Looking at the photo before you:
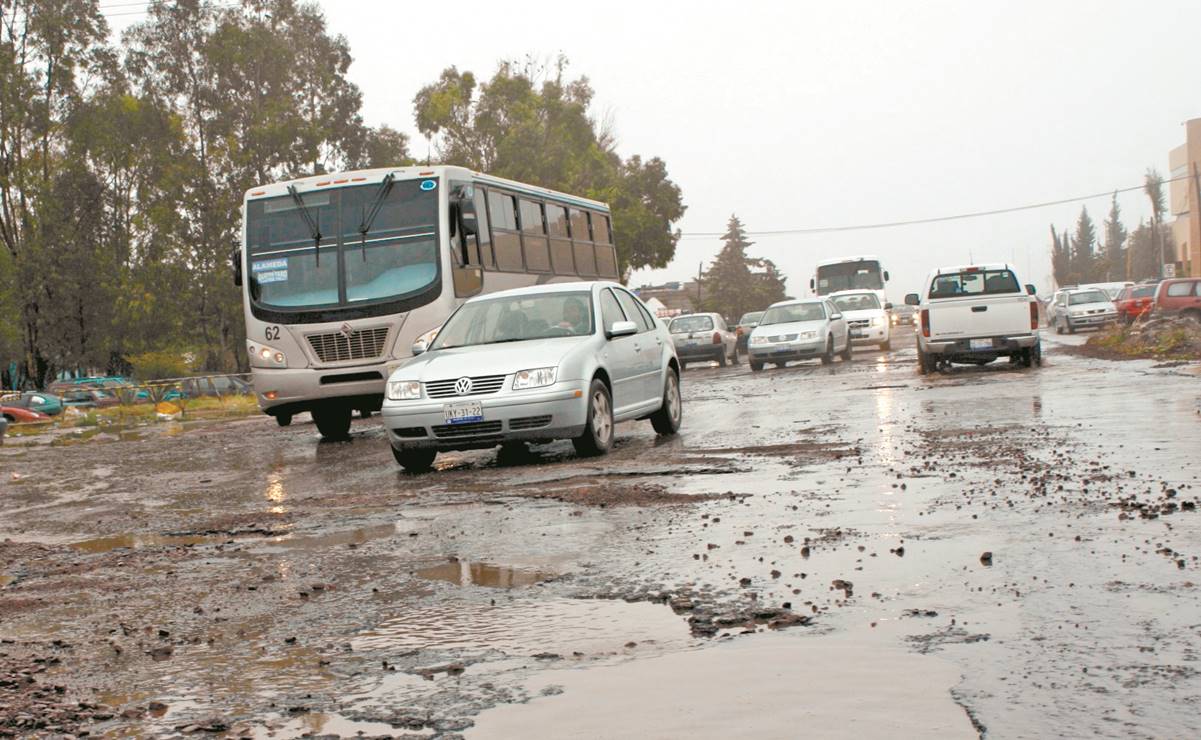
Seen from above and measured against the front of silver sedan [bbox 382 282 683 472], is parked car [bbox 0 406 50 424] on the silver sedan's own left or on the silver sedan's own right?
on the silver sedan's own right

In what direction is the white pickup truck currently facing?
away from the camera

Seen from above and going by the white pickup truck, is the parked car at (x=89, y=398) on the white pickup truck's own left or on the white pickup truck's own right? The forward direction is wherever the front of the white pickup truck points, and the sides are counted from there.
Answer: on the white pickup truck's own left

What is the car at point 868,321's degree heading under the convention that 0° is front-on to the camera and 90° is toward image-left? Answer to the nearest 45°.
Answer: approximately 0°

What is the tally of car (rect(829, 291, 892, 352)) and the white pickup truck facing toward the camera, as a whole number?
1

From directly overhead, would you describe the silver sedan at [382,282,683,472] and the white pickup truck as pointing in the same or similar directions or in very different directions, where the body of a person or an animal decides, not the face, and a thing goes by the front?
very different directions

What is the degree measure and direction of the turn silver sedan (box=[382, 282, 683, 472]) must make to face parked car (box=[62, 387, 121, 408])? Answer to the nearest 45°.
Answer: approximately 90° to its right

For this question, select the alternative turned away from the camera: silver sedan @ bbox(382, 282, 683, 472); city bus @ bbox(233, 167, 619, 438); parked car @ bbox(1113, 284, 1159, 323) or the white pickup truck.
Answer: the white pickup truck

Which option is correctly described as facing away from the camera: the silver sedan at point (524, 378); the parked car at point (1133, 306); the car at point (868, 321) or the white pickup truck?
the white pickup truck

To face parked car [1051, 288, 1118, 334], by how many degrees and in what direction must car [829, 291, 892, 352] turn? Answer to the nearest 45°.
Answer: approximately 135° to its left

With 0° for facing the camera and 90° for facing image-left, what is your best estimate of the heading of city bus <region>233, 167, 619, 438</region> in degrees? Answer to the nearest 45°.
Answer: approximately 45°

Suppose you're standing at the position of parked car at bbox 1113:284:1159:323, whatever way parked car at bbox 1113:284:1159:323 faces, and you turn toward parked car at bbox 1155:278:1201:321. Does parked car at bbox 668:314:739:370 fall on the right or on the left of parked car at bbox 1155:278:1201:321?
right
